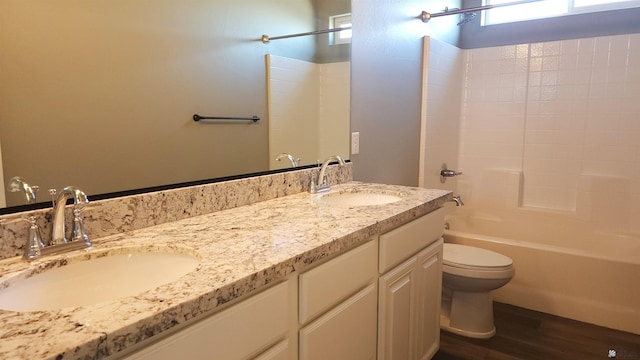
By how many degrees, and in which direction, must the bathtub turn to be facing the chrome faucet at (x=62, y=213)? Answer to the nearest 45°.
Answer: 0° — it already faces it

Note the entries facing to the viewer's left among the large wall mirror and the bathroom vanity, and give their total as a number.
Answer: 0

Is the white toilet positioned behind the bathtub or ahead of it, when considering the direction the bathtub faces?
ahead

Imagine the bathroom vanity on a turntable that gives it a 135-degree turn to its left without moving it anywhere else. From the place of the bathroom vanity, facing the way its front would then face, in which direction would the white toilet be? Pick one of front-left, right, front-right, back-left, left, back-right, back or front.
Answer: front-right

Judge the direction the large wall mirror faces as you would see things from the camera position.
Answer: facing the viewer and to the right of the viewer

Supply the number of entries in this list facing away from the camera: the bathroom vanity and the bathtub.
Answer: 0

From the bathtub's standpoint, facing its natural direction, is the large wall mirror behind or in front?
in front

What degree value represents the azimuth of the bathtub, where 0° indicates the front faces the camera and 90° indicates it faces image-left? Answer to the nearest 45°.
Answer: approximately 45°
